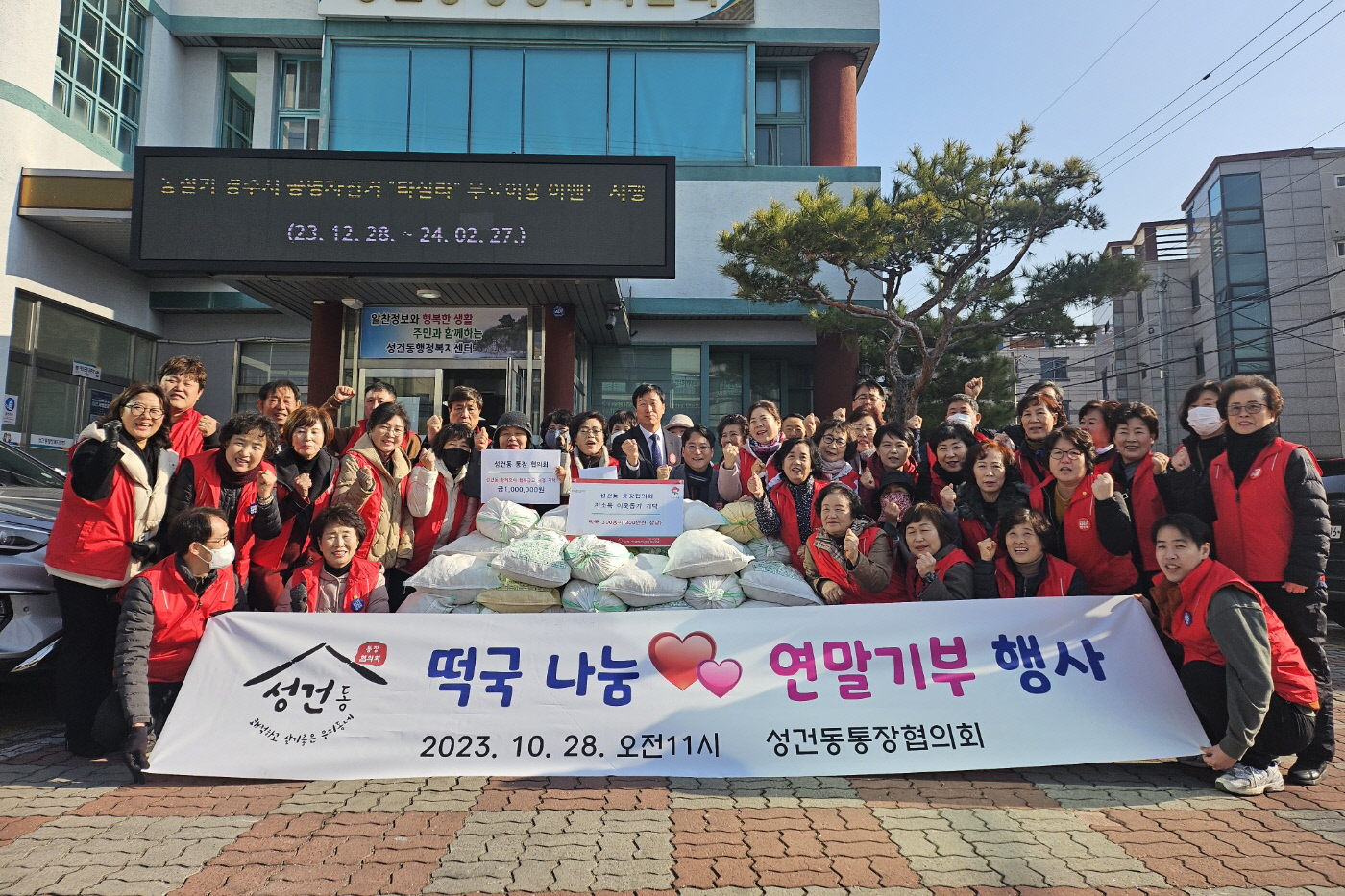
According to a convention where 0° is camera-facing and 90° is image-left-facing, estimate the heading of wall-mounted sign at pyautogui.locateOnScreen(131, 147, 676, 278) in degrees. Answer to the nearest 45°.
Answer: approximately 0°

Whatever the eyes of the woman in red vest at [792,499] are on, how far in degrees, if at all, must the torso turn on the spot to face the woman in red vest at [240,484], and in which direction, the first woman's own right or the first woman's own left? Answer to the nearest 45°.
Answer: approximately 90° to the first woman's own right

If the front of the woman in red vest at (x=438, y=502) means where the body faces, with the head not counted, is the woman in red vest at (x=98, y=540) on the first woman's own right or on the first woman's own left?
on the first woman's own right

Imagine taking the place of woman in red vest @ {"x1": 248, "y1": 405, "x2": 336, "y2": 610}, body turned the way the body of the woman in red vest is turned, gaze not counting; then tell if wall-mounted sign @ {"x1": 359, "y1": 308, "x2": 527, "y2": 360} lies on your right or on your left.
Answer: on your left

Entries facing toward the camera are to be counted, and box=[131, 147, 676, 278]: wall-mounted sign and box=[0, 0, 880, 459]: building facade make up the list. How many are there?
2
